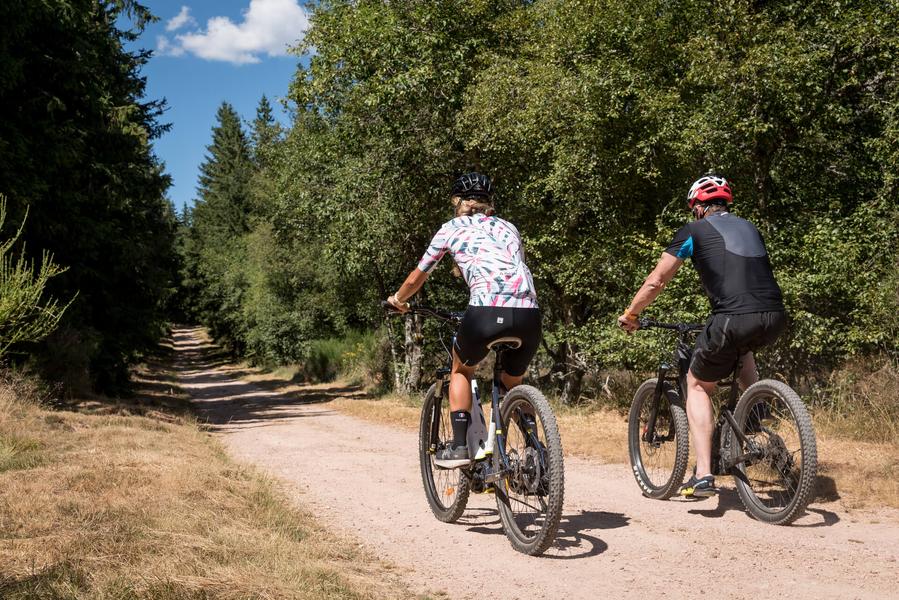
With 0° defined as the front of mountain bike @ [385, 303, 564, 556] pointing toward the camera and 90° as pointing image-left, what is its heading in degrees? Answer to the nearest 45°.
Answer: approximately 135°

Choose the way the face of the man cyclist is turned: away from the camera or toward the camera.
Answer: away from the camera

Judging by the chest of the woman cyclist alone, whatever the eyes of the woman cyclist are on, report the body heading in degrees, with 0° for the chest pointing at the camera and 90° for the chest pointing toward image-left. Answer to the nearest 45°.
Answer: approximately 135°

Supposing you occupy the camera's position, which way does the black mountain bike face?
facing away from the viewer and to the left of the viewer

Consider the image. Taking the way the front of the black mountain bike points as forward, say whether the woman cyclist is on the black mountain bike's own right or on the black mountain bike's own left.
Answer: on the black mountain bike's own left

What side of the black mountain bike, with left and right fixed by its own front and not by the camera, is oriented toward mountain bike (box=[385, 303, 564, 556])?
left

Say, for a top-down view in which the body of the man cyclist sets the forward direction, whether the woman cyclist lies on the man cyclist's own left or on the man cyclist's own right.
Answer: on the man cyclist's own left

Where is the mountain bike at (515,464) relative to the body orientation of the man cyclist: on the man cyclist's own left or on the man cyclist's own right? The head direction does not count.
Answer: on the man cyclist's own left

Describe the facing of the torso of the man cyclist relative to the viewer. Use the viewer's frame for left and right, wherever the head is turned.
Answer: facing away from the viewer and to the left of the viewer

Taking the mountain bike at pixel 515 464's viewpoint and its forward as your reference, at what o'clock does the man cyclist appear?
The man cyclist is roughly at 2 o'clock from the mountain bike.
